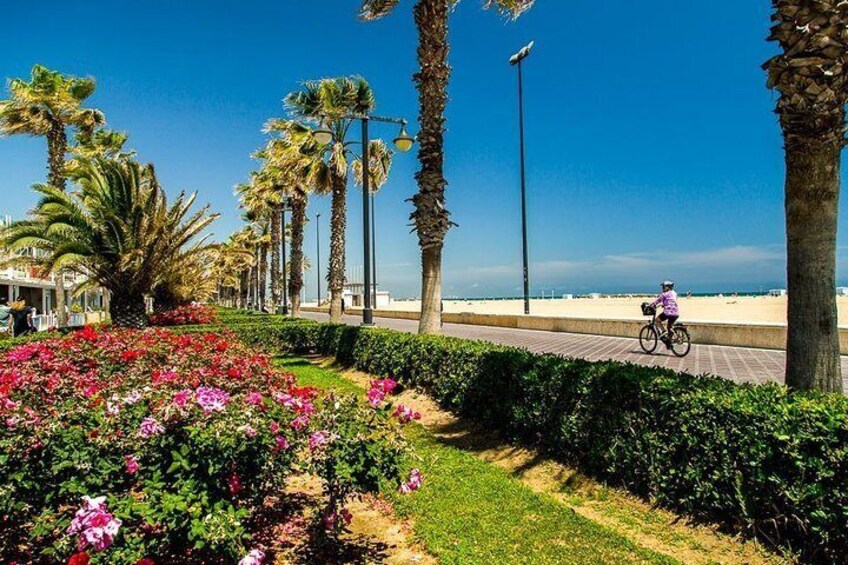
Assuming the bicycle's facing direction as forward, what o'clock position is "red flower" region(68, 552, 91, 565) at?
The red flower is roughly at 8 o'clock from the bicycle.

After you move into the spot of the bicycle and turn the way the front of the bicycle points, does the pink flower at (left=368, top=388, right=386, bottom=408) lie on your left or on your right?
on your left

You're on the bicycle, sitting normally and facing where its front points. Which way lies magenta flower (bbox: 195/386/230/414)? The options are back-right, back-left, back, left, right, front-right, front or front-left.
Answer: back-left

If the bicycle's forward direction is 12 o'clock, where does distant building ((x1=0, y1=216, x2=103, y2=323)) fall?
The distant building is roughly at 11 o'clock from the bicycle.

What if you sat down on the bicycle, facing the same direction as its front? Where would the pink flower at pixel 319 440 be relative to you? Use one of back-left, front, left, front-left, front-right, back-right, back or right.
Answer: back-left

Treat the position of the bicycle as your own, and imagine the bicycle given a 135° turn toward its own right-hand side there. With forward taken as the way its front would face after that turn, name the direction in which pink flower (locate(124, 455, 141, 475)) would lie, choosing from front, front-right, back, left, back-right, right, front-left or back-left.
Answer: right

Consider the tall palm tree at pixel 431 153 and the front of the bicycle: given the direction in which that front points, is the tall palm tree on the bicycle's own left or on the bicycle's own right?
on the bicycle's own left

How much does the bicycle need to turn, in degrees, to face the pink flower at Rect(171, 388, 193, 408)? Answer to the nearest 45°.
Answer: approximately 135° to its left

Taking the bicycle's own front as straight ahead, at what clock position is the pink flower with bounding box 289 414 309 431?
The pink flower is roughly at 8 o'clock from the bicycle.

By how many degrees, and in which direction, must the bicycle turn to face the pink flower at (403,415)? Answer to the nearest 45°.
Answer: approximately 135° to its left

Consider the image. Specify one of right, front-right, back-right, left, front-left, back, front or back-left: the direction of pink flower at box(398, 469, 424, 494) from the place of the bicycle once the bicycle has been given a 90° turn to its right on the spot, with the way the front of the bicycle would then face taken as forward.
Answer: back-right

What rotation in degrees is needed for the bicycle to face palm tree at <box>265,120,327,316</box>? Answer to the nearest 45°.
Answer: approximately 45° to its left

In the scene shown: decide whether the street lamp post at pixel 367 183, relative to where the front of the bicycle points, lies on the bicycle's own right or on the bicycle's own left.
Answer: on the bicycle's own left

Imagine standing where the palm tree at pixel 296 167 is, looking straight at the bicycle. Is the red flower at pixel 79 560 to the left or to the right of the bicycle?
right

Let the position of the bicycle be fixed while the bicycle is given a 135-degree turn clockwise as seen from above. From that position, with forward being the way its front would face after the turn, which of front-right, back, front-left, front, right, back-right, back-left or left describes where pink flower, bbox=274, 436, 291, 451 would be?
right
